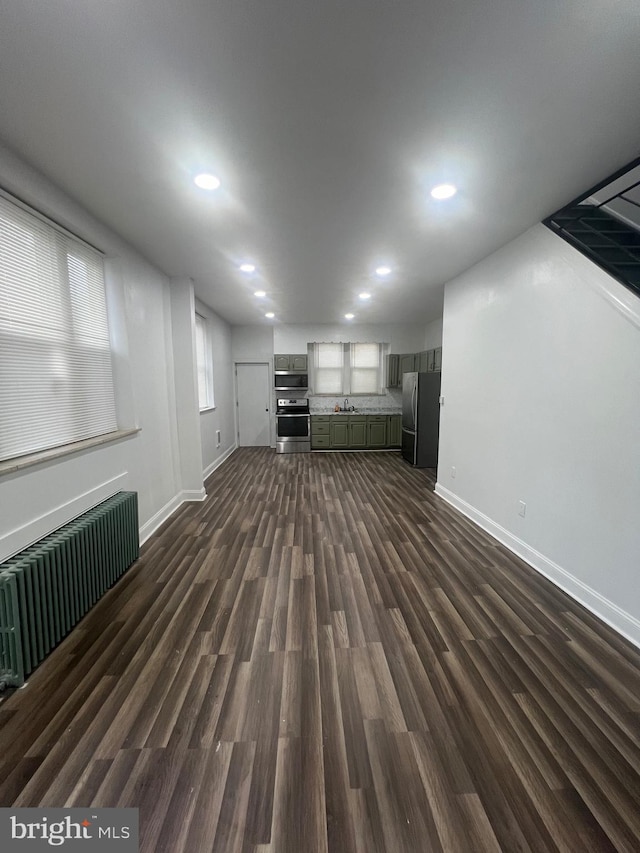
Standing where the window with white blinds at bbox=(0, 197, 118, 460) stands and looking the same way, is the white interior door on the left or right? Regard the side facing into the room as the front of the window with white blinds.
on its left

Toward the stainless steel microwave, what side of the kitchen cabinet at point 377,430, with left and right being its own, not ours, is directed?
right

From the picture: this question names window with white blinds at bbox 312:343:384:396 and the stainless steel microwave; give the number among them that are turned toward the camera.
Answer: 2

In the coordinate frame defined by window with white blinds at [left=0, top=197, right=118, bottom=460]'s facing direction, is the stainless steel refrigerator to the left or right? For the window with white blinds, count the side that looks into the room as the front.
on its left

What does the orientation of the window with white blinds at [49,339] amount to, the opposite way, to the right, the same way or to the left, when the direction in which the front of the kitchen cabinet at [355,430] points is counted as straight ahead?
to the left

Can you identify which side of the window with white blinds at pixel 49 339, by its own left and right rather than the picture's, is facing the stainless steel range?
left
